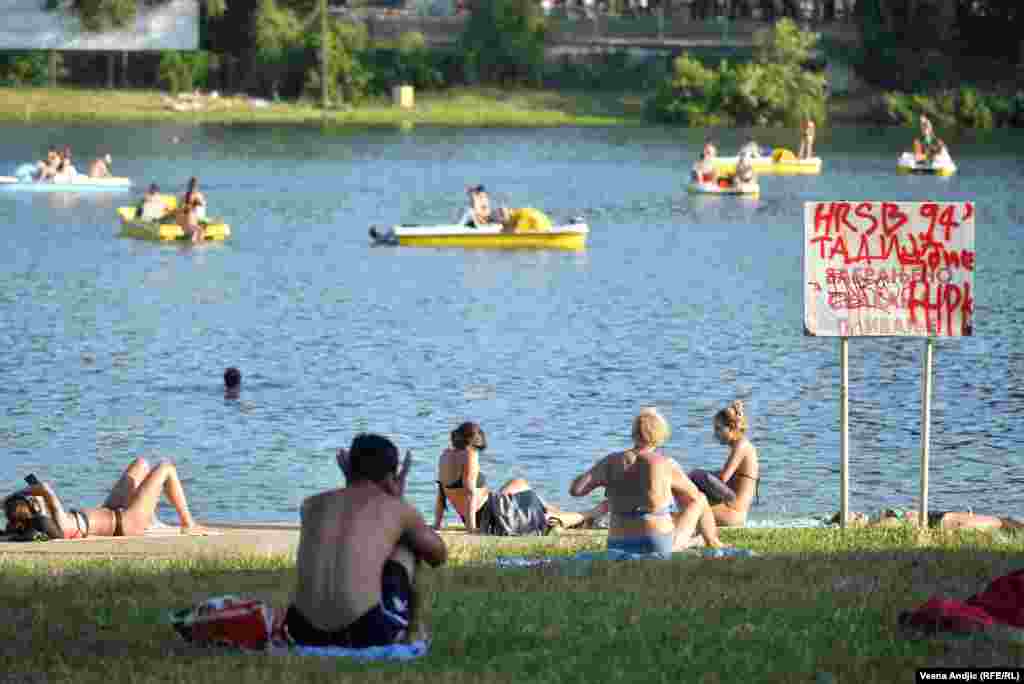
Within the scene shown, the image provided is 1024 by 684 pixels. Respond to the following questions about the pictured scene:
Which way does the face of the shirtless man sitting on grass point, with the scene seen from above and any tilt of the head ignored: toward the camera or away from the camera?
away from the camera

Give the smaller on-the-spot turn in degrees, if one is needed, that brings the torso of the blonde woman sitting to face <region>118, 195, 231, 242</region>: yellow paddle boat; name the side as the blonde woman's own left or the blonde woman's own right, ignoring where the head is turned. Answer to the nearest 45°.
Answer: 0° — they already face it

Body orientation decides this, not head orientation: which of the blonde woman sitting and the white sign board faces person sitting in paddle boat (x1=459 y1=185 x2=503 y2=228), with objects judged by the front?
the blonde woman sitting

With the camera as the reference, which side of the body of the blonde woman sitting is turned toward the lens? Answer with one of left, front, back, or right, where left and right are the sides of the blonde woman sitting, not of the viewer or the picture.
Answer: back

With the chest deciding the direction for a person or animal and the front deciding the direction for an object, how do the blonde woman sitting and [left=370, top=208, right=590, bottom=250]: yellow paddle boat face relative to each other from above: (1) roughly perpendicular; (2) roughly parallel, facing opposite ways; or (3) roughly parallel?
roughly perpendicular

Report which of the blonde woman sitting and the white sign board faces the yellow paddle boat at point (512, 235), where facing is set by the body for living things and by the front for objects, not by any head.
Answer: the blonde woman sitting

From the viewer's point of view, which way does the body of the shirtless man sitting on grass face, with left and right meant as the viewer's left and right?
facing away from the viewer and to the right of the viewer
